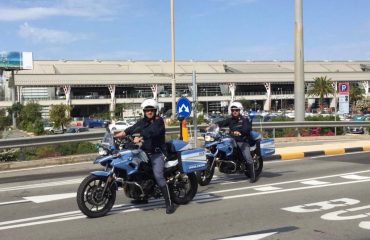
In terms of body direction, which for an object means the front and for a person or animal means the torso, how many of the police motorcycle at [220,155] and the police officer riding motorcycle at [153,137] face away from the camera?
0

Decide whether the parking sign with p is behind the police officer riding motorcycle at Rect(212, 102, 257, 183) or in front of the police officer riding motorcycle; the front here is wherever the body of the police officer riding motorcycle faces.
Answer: behind

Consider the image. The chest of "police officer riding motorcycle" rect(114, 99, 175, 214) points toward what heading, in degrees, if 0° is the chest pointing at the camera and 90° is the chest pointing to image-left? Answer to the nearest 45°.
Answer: approximately 45°

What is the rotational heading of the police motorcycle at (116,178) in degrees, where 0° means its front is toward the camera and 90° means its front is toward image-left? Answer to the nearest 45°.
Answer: approximately 45°

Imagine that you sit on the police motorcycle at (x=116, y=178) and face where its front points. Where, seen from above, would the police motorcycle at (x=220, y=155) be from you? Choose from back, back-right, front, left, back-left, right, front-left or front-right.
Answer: back

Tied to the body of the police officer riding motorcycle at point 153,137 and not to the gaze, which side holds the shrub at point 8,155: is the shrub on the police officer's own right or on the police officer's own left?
on the police officer's own right

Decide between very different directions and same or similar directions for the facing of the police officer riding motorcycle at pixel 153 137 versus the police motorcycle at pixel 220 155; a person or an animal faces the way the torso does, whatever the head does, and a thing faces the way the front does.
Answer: same or similar directions

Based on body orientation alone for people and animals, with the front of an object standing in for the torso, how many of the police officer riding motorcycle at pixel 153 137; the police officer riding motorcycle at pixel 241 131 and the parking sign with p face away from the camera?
0

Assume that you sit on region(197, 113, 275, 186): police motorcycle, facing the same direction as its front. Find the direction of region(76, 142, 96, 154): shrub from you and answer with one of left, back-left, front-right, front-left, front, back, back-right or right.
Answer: right

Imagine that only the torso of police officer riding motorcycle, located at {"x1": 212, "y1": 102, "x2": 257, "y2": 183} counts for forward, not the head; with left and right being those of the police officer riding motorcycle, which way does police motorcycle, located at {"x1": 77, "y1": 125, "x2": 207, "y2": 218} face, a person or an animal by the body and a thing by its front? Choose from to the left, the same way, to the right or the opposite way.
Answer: the same way

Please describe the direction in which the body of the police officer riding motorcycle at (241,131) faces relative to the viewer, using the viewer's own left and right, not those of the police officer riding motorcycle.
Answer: facing the viewer and to the left of the viewer

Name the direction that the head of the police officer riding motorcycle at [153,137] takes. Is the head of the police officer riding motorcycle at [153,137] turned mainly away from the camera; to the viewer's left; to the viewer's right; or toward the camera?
toward the camera

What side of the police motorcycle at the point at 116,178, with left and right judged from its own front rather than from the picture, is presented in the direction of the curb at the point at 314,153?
back

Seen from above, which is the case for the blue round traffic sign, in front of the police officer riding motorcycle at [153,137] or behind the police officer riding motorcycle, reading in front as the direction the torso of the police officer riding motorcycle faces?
behind

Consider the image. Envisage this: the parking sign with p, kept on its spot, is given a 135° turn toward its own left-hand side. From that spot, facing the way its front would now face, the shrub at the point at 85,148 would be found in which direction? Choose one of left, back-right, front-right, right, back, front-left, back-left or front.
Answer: back

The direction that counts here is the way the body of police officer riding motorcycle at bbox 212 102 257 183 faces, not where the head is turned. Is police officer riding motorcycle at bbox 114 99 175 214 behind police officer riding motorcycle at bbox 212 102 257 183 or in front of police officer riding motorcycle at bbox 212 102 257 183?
in front

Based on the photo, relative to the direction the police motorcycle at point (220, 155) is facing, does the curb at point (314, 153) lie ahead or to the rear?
to the rear

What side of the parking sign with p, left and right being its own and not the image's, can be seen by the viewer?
front
